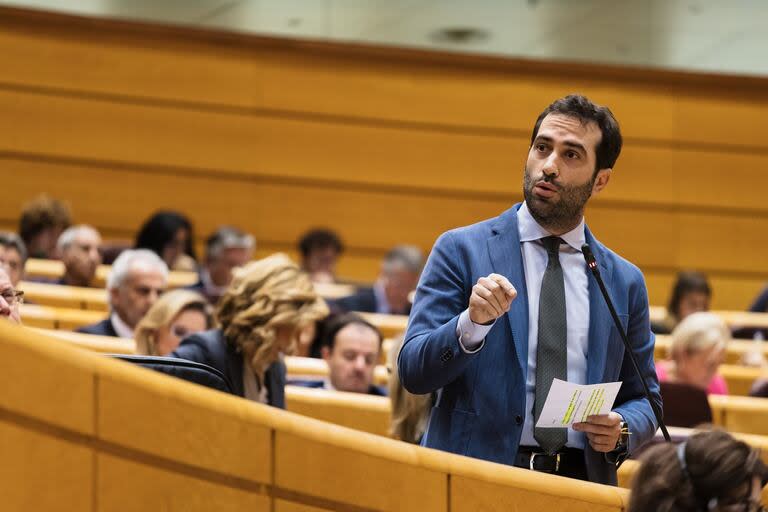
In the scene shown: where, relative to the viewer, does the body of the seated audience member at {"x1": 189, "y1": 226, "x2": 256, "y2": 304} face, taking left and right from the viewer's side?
facing the viewer and to the right of the viewer

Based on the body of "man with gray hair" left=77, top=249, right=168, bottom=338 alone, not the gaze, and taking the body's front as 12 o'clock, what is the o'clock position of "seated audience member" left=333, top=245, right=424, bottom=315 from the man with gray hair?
The seated audience member is roughly at 9 o'clock from the man with gray hair.

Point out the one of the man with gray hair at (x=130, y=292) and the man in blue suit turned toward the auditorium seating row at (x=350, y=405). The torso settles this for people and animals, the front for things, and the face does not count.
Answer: the man with gray hair

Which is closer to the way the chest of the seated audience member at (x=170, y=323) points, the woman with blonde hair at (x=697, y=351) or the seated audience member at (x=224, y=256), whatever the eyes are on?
the woman with blonde hair

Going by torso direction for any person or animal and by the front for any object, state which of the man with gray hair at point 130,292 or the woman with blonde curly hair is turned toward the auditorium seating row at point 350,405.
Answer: the man with gray hair

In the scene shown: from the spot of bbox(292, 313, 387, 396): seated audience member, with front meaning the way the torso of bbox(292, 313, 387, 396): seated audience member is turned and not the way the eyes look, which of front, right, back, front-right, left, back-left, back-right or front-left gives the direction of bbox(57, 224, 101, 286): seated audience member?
back

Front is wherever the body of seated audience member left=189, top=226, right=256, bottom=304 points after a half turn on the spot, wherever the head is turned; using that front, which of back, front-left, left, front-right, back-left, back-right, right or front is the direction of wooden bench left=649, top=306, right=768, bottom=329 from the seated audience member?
back-right

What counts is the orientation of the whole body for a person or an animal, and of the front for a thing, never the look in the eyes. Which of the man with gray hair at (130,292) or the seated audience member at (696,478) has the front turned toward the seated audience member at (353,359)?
the man with gray hair

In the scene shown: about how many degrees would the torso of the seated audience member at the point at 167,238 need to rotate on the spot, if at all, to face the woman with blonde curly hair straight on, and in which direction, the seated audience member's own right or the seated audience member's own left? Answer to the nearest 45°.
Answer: approximately 45° to the seated audience member's own right

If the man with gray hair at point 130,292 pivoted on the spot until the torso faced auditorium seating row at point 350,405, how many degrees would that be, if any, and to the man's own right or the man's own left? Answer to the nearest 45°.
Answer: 0° — they already face it
